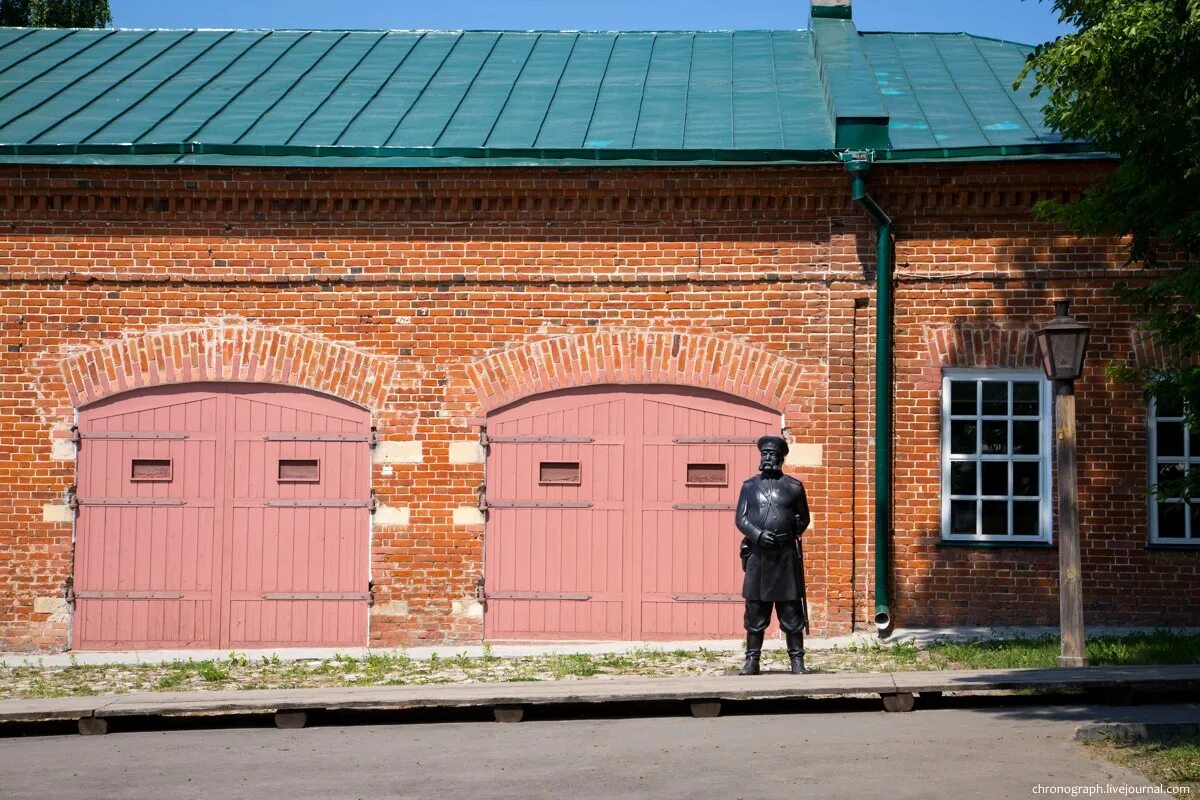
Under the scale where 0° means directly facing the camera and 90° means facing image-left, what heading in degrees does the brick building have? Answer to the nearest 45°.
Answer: approximately 0°

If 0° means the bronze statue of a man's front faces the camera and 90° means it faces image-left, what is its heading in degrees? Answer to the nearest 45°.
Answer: approximately 0°
